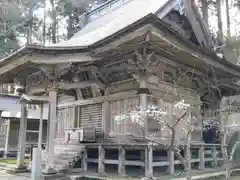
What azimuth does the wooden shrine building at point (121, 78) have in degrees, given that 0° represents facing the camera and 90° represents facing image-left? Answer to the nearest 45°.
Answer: approximately 45°

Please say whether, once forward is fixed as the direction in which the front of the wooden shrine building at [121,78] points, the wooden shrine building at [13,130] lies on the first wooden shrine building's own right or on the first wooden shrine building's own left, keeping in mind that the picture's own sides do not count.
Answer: on the first wooden shrine building's own right
